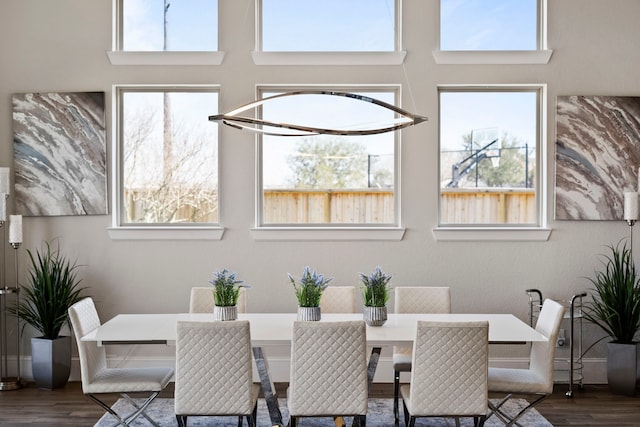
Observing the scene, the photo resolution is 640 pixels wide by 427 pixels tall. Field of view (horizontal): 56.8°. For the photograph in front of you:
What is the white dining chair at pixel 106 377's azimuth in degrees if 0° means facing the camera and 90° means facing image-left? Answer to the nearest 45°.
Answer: approximately 270°

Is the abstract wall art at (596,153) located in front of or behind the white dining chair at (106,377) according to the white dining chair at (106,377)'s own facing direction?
in front

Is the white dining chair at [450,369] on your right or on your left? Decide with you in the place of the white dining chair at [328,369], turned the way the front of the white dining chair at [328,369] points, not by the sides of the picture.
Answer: on your right

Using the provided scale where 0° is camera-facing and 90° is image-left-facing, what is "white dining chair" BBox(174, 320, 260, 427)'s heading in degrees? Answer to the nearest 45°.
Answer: approximately 180°

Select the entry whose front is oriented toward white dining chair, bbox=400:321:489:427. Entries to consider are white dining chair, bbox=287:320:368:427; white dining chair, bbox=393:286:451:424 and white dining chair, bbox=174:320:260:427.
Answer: white dining chair, bbox=393:286:451:424

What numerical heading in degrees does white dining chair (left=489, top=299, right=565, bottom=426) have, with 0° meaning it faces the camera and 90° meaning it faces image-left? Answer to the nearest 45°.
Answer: approximately 90°

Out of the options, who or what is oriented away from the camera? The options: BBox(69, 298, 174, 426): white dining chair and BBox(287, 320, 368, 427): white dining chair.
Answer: BBox(287, 320, 368, 427): white dining chair

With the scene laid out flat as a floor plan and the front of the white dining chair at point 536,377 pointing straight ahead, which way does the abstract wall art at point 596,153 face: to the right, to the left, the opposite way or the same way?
to the left

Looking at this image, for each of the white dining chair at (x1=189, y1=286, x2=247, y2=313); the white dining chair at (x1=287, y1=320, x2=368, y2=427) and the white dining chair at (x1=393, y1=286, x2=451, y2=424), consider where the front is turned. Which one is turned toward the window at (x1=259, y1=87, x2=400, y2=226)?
the white dining chair at (x1=287, y1=320, x2=368, y2=427)

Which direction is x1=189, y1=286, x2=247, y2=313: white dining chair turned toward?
toward the camera

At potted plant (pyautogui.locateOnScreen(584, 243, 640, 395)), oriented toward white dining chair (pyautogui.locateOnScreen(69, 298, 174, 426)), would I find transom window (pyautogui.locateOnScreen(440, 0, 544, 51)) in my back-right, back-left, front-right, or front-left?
front-right

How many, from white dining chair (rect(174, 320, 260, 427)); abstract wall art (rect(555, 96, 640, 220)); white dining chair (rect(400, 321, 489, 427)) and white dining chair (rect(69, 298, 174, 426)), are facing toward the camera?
1

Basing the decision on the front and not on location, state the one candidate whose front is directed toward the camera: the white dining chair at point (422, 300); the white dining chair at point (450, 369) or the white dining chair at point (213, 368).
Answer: the white dining chair at point (422, 300)

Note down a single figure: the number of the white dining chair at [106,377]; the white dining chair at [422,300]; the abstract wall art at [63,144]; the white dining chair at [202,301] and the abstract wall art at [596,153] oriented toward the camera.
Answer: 4

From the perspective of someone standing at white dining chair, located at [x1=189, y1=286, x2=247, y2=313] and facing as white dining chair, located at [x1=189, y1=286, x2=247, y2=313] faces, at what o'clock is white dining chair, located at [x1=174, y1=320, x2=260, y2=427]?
white dining chair, located at [x1=174, y1=320, x2=260, y2=427] is roughly at 12 o'clock from white dining chair, located at [x1=189, y1=286, x2=247, y2=313].

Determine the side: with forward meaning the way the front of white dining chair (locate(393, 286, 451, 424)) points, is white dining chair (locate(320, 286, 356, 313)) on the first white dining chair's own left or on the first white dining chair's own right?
on the first white dining chair's own right

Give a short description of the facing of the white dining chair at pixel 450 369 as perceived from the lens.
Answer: facing away from the viewer

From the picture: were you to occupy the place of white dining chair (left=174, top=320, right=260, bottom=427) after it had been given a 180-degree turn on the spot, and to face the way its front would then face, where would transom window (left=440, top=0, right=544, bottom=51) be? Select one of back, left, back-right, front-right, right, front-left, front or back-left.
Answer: back-left

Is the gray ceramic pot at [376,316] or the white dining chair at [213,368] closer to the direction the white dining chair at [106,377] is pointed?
the gray ceramic pot
